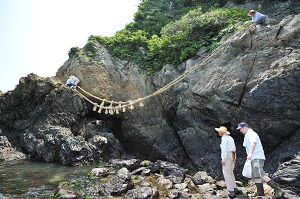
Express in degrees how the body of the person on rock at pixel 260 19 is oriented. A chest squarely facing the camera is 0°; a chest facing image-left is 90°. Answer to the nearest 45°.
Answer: approximately 90°

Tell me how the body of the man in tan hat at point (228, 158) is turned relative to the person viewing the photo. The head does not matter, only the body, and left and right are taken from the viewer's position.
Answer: facing to the left of the viewer
